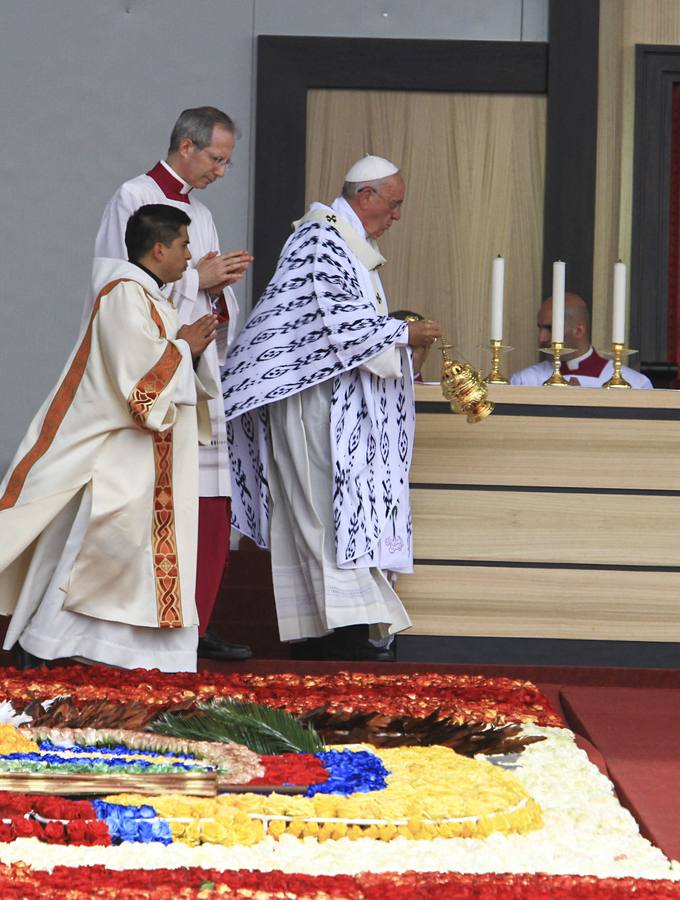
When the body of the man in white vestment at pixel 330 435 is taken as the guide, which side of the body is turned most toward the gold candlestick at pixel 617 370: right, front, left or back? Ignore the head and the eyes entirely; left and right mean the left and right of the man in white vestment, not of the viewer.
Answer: front

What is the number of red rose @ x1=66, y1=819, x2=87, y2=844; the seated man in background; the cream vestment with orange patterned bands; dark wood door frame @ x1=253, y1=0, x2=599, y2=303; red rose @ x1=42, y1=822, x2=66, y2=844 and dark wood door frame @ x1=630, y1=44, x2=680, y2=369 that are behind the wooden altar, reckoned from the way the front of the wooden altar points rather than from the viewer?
3

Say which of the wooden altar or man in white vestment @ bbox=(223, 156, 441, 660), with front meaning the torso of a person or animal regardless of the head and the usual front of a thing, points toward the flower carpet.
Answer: the wooden altar

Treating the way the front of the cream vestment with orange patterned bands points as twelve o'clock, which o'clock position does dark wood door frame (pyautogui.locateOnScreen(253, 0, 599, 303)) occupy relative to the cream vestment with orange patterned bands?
The dark wood door frame is roughly at 10 o'clock from the cream vestment with orange patterned bands.

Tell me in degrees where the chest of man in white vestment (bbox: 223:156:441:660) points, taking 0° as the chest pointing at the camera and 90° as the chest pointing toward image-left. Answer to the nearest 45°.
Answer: approximately 270°

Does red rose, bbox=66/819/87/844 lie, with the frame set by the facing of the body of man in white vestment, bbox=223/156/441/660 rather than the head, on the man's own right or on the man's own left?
on the man's own right

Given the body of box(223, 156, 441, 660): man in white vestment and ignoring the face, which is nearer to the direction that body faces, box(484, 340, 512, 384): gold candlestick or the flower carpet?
the gold candlestick

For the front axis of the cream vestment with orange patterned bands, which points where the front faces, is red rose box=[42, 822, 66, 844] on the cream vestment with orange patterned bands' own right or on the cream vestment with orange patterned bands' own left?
on the cream vestment with orange patterned bands' own right

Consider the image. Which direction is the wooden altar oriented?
toward the camera

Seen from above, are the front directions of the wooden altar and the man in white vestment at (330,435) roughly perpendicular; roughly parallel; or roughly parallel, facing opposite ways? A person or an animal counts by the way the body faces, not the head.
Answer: roughly perpendicular

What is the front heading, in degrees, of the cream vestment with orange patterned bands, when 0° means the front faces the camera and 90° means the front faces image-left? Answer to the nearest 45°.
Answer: approximately 270°

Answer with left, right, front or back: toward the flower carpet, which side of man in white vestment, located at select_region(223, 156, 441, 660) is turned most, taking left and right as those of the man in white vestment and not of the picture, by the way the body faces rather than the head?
right

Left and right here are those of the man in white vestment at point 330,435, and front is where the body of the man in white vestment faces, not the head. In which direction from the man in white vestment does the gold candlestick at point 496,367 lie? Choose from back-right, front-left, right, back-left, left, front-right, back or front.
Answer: front-left

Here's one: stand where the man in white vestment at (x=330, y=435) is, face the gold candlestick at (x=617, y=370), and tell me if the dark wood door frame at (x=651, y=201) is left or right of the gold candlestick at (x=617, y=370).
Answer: left
